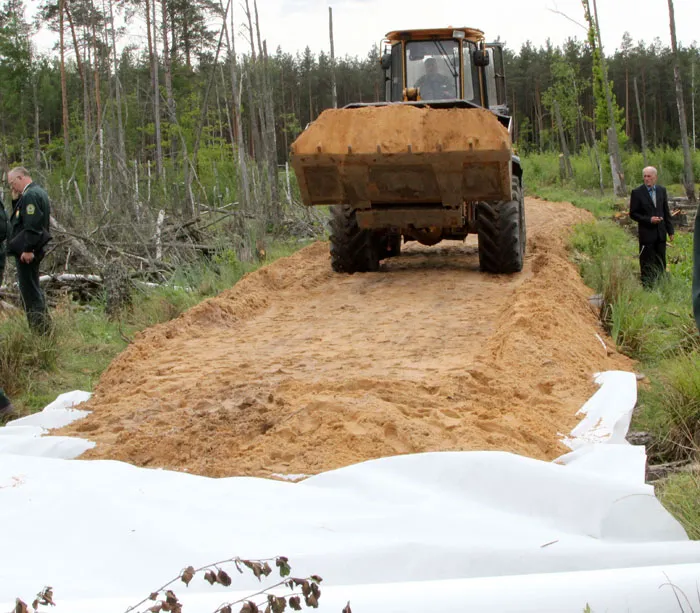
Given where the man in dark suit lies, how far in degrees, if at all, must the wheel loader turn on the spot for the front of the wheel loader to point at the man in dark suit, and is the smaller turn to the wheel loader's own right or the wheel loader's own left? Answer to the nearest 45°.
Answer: approximately 135° to the wheel loader's own left

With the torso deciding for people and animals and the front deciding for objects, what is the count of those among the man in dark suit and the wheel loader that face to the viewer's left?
0

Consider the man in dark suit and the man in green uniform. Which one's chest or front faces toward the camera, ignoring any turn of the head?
the man in dark suit

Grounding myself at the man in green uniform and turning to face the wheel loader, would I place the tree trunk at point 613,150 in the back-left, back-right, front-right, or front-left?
front-left

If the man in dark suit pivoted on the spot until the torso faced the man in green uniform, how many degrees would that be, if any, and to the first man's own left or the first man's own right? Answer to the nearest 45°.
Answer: approximately 45° to the first man's own right

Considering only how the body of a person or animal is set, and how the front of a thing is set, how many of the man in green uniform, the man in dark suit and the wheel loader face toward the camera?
2

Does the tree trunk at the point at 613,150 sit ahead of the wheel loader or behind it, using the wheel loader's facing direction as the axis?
behind

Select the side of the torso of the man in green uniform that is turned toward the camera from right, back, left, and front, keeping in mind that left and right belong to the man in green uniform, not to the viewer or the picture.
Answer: left

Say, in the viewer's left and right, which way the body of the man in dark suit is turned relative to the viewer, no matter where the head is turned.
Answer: facing the viewer

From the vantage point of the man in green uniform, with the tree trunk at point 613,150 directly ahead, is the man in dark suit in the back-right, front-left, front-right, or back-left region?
front-right

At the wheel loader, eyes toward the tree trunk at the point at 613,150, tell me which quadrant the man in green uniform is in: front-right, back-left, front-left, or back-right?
back-left
